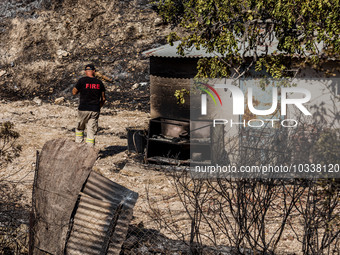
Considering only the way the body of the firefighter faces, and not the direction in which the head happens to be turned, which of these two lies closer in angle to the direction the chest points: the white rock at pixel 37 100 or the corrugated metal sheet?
the white rock

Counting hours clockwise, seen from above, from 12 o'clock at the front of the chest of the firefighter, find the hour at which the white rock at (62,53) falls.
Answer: The white rock is roughly at 12 o'clock from the firefighter.

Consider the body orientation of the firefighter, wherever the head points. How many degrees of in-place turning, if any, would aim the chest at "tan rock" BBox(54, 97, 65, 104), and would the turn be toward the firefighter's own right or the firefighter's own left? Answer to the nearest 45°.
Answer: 0° — they already face it

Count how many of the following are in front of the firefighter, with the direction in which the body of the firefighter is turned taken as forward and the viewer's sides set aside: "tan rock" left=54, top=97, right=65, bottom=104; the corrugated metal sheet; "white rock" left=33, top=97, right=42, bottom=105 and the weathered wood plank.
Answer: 2

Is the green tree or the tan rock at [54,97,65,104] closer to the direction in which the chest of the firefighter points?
the tan rock

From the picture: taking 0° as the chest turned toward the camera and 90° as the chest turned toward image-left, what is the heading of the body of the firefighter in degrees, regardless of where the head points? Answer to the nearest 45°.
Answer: approximately 180°
